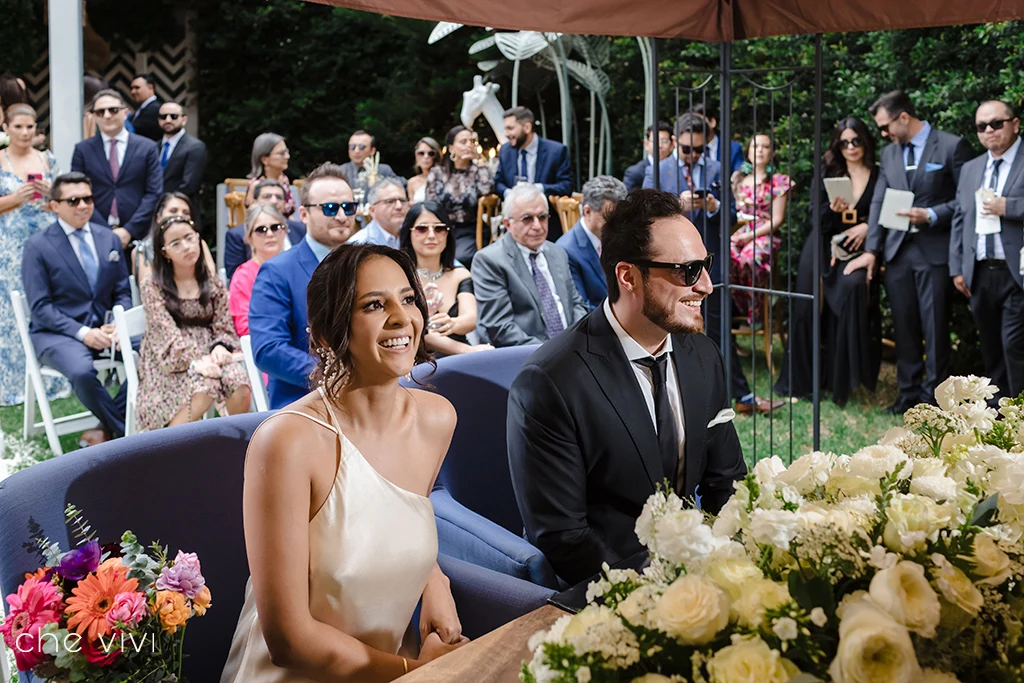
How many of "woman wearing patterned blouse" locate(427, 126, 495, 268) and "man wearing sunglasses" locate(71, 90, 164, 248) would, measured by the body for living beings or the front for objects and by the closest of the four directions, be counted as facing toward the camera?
2

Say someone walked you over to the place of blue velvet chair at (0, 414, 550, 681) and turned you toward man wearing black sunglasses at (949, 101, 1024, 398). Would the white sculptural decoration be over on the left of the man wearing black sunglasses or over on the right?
left

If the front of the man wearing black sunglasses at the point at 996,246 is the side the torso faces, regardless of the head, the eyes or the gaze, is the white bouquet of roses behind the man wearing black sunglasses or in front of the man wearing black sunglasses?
in front

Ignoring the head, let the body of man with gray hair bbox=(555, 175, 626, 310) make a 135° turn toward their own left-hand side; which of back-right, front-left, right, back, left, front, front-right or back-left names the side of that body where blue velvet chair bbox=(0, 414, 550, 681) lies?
back

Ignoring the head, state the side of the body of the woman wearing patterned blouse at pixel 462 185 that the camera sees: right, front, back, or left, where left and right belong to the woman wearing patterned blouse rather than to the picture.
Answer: front

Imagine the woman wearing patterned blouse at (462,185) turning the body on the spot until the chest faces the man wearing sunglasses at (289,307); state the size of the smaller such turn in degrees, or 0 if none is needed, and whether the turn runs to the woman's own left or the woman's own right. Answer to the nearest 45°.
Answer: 0° — they already face them

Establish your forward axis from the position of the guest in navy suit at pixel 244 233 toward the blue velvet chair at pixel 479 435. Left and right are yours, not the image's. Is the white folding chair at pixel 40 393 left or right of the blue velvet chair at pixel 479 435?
right

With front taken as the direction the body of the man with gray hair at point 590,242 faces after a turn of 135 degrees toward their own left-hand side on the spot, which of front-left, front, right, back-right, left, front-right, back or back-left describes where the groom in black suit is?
back

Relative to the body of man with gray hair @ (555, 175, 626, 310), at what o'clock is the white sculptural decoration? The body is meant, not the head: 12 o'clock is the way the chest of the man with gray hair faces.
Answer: The white sculptural decoration is roughly at 7 o'clock from the man with gray hair.

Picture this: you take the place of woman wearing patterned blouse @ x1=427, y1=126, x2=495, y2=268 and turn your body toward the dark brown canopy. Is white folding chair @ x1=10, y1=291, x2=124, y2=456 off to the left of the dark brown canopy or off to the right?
right

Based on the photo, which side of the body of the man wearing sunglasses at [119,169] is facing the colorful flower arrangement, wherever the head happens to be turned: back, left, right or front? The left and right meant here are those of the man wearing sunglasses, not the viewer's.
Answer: front

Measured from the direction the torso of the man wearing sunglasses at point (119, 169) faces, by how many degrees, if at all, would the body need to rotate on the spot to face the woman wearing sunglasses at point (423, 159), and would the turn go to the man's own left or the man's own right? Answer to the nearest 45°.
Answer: approximately 135° to the man's own left

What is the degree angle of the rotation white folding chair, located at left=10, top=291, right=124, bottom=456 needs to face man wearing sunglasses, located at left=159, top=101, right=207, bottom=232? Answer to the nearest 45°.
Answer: approximately 135° to its left

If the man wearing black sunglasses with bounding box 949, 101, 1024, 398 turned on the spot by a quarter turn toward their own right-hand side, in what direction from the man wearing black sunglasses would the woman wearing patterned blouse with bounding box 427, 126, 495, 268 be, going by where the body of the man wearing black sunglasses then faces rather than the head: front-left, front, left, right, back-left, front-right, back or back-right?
front-left
